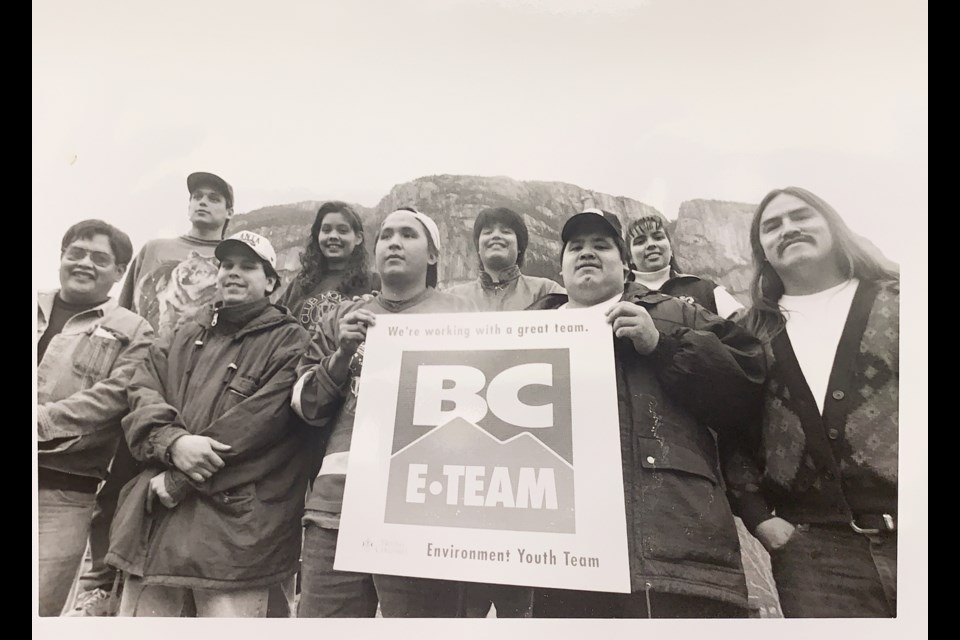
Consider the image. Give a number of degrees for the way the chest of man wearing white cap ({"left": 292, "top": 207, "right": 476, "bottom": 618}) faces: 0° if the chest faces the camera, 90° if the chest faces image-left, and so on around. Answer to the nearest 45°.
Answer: approximately 0°

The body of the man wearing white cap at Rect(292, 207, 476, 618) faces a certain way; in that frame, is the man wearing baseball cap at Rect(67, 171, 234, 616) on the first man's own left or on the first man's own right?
on the first man's own right

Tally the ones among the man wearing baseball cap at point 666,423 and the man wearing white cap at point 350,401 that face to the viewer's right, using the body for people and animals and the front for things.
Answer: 0

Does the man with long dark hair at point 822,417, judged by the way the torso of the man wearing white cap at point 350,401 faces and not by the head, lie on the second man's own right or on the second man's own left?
on the second man's own left
